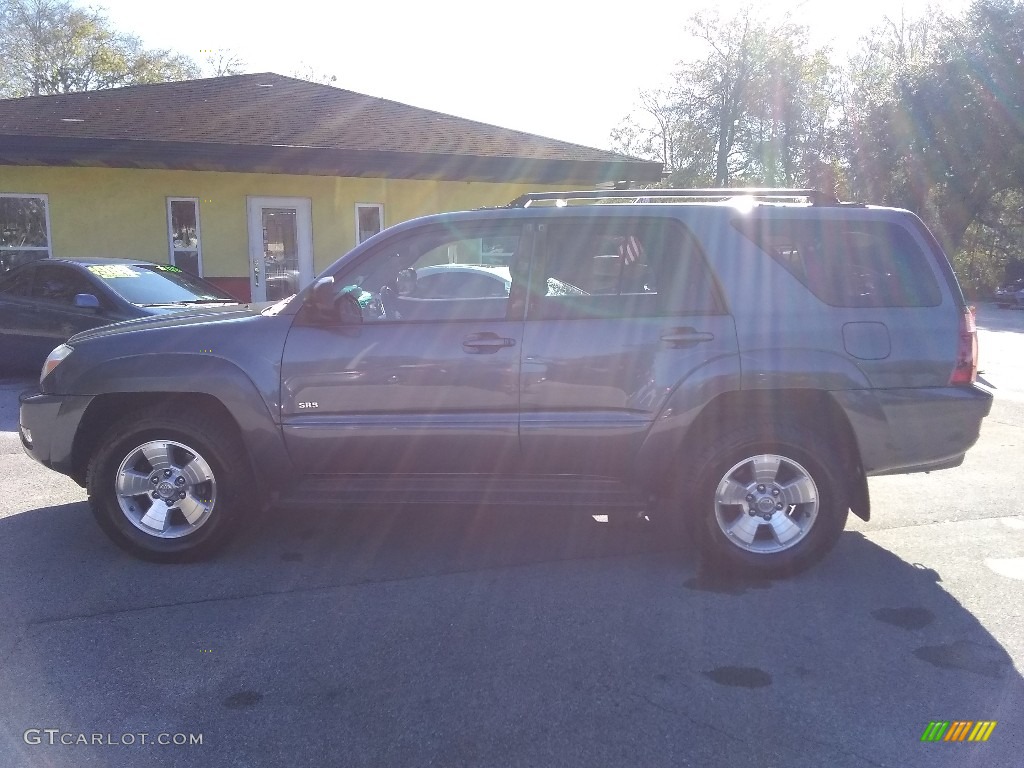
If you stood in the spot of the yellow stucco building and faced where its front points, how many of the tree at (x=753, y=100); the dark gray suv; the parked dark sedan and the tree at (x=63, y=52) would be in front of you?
2

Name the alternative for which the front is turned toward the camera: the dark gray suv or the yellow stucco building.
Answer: the yellow stucco building

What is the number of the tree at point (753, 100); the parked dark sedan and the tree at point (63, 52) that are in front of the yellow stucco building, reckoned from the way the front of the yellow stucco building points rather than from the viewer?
1

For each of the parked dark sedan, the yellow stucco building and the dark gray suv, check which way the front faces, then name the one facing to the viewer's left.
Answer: the dark gray suv

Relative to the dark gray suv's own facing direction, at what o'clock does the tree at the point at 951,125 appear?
The tree is roughly at 4 o'clock from the dark gray suv.

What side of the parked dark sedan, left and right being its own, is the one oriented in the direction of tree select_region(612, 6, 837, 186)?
left

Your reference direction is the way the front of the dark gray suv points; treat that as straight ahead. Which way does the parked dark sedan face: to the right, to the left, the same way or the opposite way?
the opposite way

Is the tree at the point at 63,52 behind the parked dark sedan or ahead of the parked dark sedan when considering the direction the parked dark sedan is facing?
behind

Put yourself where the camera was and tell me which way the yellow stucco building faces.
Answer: facing the viewer

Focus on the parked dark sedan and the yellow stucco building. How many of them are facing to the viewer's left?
0

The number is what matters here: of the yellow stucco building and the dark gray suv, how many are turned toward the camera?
1

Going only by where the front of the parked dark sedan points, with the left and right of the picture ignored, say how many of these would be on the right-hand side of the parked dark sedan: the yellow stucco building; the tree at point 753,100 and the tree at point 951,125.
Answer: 0

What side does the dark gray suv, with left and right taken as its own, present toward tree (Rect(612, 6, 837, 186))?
right

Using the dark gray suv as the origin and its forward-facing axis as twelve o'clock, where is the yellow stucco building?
The yellow stucco building is roughly at 2 o'clock from the dark gray suv.

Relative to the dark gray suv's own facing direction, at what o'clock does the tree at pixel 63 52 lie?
The tree is roughly at 2 o'clock from the dark gray suv.

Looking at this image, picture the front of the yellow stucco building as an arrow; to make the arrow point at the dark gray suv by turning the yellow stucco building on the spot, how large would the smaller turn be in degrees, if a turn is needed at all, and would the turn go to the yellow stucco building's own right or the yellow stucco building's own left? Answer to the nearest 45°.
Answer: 0° — it already faces it

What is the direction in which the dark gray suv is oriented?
to the viewer's left
